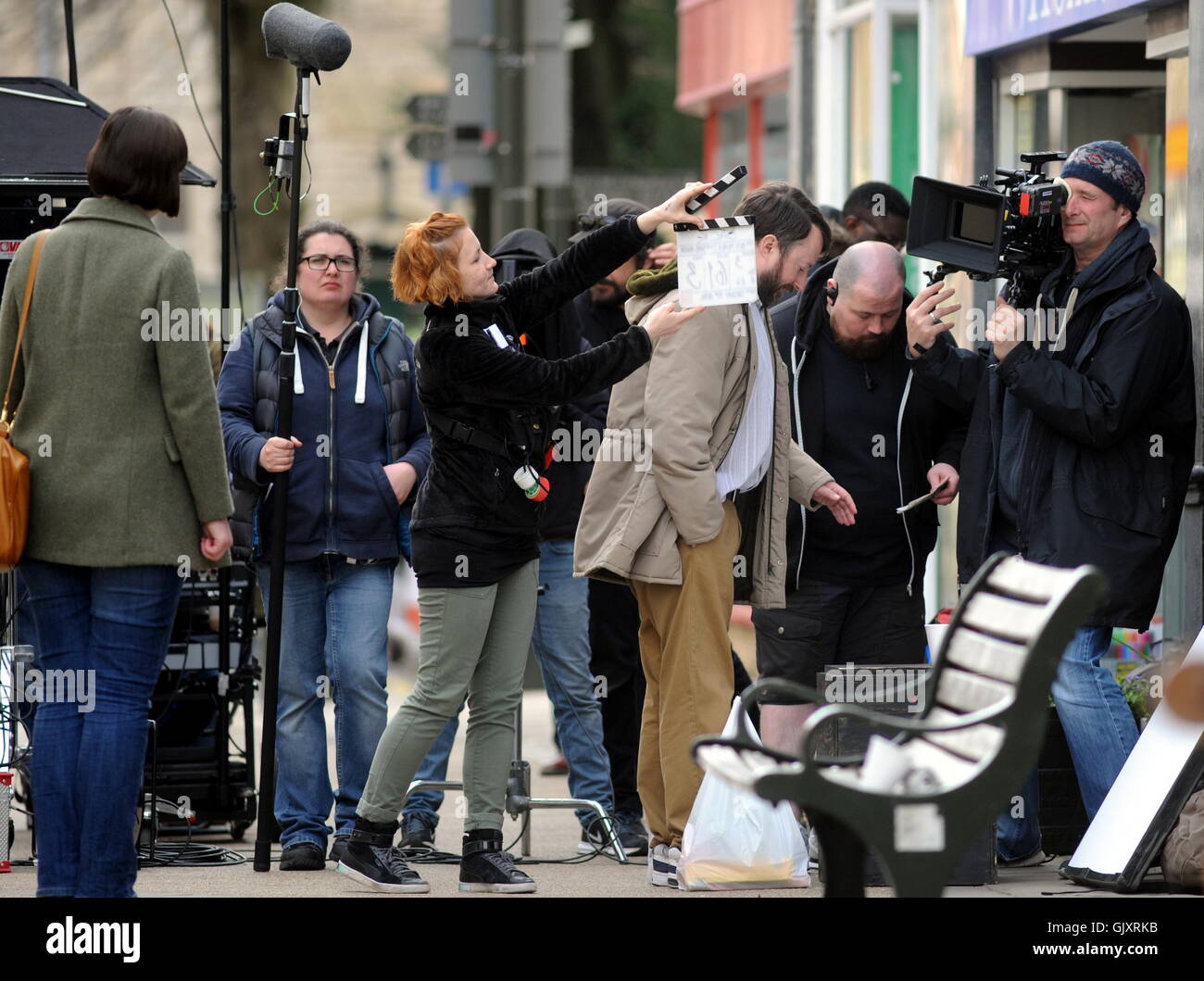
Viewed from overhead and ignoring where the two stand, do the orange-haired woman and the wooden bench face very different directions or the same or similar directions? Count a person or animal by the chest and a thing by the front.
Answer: very different directions

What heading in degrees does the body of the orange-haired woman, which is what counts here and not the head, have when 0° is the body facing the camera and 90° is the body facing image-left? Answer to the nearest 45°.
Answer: approximately 270°

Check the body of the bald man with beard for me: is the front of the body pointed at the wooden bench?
yes

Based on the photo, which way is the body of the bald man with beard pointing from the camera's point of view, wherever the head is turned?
toward the camera

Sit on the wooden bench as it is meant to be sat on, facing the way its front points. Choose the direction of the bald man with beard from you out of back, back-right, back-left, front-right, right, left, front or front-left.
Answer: right

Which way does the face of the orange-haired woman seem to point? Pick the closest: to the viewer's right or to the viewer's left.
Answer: to the viewer's right

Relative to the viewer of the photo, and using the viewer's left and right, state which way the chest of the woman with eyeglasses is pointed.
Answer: facing the viewer

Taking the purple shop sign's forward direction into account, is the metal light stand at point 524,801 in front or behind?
in front

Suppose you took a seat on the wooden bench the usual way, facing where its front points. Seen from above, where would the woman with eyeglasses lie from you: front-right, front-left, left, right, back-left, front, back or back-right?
front-right

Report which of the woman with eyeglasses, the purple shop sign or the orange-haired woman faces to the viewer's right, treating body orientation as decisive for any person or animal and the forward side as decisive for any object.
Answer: the orange-haired woman

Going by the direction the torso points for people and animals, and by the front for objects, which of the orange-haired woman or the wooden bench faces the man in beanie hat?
the orange-haired woman

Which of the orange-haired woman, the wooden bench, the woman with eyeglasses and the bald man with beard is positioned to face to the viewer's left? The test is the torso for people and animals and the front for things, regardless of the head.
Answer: the wooden bench

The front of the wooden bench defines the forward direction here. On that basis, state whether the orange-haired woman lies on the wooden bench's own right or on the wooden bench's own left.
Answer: on the wooden bench's own right
